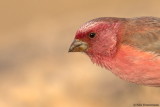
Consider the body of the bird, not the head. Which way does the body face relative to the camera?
to the viewer's left
